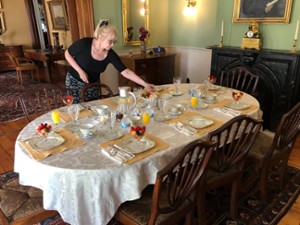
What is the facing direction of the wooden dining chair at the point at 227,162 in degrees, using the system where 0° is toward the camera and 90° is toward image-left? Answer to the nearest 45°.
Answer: approximately 135°

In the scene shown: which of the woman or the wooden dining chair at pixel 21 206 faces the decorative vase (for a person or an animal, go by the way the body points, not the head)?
the wooden dining chair

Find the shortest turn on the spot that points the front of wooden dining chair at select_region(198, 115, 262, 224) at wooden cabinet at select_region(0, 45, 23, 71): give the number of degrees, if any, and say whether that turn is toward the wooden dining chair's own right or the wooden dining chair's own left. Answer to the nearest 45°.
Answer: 0° — it already faces it

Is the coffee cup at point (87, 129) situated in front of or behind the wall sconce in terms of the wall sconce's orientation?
in front

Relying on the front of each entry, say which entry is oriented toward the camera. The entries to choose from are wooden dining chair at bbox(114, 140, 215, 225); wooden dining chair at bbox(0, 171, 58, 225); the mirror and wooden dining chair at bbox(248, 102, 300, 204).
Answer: the mirror

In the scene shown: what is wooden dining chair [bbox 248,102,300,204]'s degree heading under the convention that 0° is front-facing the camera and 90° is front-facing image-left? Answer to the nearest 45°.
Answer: approximately 135°

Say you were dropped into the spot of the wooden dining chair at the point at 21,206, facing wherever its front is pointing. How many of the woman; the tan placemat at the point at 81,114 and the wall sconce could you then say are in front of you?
3

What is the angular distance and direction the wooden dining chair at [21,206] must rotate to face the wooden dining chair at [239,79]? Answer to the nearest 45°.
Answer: approximately 45° to its right

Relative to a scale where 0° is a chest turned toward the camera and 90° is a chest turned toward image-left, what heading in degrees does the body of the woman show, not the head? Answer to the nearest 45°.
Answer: approximately 315°

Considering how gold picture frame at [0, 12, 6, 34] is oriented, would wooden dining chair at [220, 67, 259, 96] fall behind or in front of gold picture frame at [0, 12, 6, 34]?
in front

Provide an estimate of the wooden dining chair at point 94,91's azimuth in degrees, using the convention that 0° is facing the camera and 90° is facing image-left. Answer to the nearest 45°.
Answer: approximately 315°

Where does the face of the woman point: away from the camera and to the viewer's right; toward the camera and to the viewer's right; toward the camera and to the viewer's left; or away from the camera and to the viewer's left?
toward the camera and to the viewer's right

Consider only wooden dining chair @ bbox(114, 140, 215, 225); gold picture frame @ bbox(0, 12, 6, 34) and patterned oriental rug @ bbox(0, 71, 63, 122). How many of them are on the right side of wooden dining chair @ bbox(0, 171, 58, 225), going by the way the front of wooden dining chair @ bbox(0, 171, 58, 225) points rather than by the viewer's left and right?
1

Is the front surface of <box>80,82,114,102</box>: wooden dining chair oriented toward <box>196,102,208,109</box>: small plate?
no
